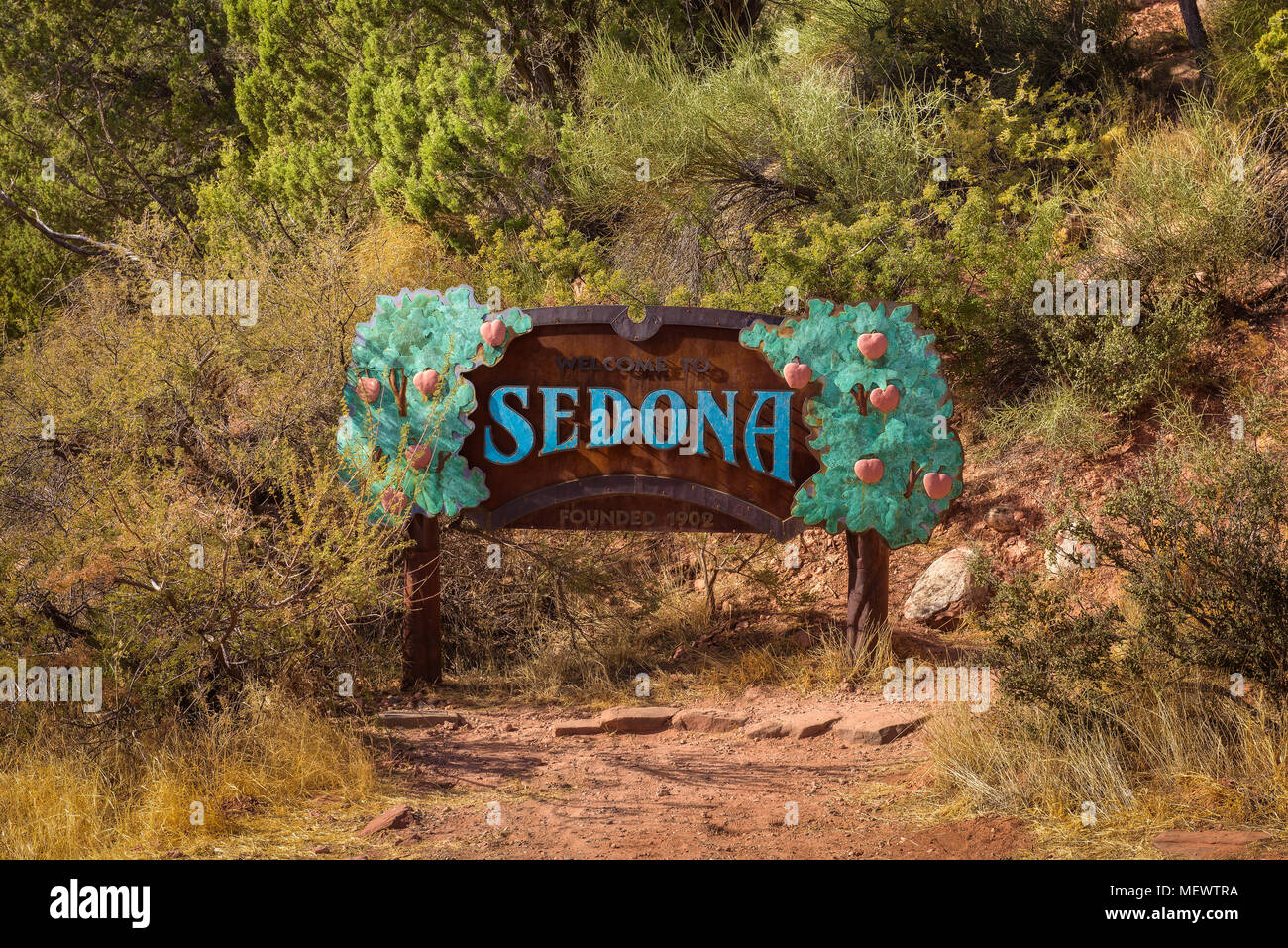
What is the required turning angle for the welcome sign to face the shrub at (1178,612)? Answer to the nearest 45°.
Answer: approximately 45° to its left

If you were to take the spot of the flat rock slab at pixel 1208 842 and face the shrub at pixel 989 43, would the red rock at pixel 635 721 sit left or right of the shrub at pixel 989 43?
left

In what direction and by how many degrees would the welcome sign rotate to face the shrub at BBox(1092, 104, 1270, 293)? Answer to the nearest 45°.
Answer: approximately 135° to its left

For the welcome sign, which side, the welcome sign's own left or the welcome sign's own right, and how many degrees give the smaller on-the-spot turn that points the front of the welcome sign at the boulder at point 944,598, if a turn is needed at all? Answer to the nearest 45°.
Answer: approximately 135° to the welcome sign's own left

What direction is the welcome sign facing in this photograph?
toward the camera

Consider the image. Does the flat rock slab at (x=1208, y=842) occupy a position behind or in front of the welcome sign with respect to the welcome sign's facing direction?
in front
